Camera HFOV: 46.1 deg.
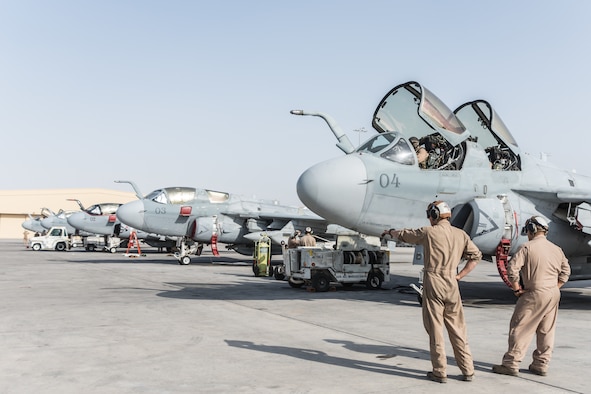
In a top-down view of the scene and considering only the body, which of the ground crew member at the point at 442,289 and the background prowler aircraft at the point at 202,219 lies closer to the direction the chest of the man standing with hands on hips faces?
the background prowler aircraft

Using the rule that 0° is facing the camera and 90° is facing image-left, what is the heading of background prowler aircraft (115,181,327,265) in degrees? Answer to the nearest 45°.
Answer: approximately 45°

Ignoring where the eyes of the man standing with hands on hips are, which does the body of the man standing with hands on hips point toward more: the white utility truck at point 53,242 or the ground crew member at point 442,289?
the white utility truck

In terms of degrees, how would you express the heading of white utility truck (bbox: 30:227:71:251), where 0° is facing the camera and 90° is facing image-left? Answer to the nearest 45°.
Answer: approximately 90°

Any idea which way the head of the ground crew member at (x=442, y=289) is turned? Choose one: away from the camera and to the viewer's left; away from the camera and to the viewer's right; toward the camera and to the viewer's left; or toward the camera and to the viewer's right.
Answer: away from the camera and to the viewer's left

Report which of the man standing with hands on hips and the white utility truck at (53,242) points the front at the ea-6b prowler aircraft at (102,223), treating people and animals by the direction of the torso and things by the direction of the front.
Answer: the man standing with hands on hips

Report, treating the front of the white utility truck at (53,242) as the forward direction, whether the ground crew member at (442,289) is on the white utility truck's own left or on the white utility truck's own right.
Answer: on the white utility truck's own left

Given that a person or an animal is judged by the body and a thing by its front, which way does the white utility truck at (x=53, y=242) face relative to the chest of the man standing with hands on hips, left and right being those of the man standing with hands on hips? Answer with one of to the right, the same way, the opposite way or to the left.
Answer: to the left

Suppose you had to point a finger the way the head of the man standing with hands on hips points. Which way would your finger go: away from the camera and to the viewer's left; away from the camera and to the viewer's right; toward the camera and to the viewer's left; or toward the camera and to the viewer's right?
away from the camera and to the viewer's left

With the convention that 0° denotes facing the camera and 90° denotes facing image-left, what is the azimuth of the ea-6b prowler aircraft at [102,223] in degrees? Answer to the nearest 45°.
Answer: approximately 45°
